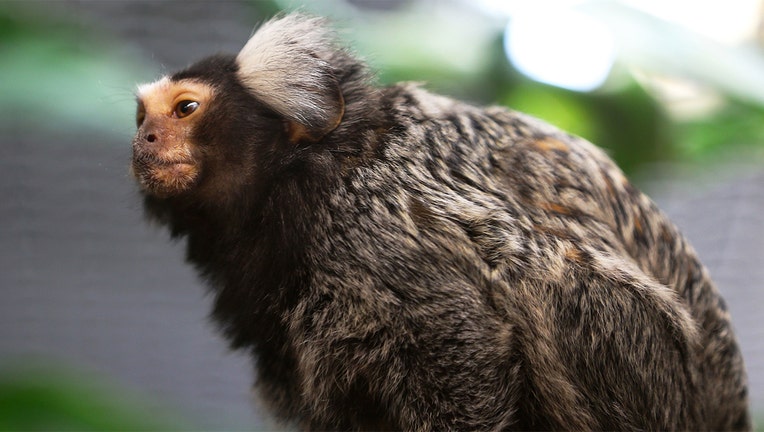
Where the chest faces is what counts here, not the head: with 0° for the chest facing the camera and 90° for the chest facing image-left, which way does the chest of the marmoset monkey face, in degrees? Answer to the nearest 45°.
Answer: approximately 90°
